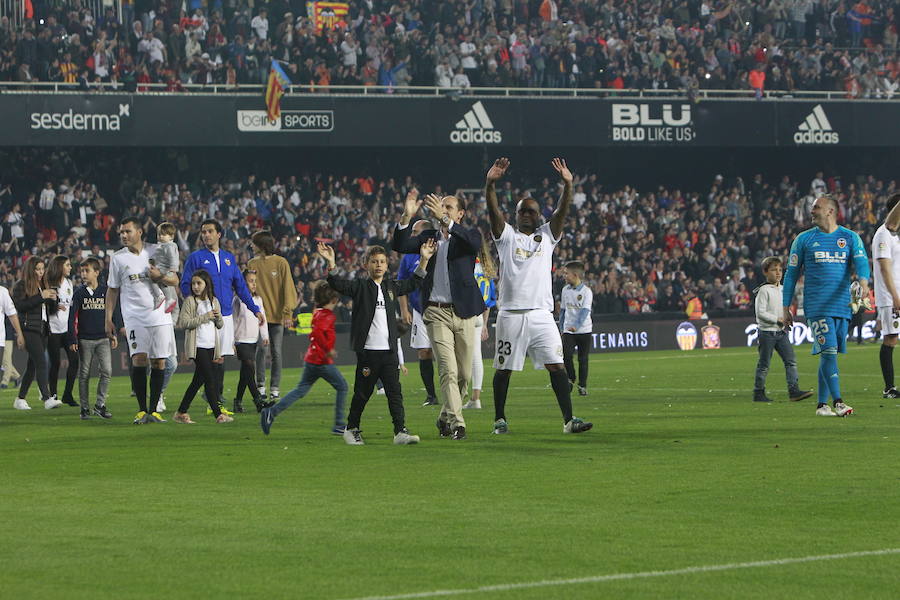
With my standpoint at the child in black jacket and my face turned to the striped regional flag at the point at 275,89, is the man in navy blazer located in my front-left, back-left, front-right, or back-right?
front-right

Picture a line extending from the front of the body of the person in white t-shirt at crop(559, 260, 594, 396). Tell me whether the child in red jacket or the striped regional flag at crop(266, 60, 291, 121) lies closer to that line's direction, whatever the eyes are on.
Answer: the child in red jacket

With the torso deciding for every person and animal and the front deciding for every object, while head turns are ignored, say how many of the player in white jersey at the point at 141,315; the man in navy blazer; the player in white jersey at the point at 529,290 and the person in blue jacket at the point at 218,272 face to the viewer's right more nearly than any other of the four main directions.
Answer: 0

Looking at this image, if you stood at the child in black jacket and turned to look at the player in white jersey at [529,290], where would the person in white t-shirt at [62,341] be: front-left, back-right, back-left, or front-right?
back-left

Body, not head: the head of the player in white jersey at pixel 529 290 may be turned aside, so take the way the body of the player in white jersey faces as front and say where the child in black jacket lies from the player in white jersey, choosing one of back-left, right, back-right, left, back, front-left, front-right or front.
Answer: right

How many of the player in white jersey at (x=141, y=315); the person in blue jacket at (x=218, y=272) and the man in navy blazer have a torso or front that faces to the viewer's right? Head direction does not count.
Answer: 0

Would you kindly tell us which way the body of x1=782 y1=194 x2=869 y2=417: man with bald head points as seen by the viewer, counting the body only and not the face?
toward the camera

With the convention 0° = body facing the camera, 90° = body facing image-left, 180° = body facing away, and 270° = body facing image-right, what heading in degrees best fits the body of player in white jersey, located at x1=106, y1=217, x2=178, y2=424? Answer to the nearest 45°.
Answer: approximately 0°

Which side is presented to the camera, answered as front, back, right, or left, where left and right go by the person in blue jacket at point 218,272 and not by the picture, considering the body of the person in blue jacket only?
front

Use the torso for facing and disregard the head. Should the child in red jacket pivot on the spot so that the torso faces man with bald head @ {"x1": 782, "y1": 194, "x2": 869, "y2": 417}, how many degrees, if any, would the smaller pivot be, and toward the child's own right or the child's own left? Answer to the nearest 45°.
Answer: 0° — they already face them

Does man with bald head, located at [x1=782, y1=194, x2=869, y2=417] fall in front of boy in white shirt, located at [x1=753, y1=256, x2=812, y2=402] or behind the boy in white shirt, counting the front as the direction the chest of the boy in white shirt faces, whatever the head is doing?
in front

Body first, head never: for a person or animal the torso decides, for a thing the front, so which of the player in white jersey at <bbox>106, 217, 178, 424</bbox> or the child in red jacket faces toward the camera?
the player in white jersey

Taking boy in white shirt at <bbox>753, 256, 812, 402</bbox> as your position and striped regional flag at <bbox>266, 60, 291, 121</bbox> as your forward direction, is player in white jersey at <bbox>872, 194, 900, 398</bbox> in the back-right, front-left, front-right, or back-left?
back-right

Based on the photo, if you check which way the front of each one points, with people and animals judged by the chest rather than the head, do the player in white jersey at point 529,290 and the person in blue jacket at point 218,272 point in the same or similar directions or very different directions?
same or similar directions

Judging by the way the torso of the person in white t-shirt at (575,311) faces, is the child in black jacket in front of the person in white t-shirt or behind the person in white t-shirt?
in front
